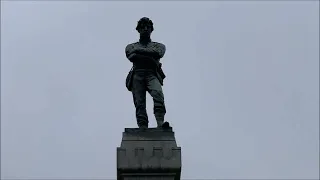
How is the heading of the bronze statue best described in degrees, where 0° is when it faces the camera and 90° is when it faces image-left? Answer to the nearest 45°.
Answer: approximately 0°
